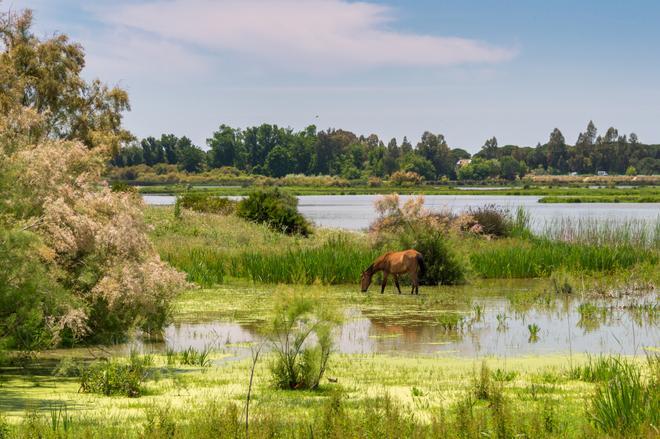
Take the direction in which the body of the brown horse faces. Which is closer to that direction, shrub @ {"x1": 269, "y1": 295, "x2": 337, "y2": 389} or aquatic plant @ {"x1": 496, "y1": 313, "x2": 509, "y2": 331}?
the shrub

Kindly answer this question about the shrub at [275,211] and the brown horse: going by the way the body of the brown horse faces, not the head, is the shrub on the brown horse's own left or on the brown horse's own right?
on the brown horse's own right

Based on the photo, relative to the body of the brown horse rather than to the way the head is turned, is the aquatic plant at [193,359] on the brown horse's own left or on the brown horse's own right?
on the brown horse's own left

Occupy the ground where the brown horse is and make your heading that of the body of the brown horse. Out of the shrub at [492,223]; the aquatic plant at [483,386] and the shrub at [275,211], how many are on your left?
1

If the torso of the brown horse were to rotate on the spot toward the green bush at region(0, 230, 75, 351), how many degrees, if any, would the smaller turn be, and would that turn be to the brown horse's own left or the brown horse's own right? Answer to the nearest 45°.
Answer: approximately 45° to the brown horse's own left

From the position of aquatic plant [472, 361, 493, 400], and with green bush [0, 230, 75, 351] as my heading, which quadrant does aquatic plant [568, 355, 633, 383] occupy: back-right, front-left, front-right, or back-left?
back-right

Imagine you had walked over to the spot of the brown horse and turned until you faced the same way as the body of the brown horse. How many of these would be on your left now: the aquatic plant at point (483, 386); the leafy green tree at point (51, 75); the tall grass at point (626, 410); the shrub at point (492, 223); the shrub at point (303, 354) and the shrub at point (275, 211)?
3

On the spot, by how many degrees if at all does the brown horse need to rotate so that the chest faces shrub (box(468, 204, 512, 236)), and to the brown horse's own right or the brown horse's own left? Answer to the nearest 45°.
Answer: approximately 90° to the brown horse's own right

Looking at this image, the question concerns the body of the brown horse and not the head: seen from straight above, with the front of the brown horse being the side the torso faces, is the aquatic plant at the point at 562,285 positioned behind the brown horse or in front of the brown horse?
behind

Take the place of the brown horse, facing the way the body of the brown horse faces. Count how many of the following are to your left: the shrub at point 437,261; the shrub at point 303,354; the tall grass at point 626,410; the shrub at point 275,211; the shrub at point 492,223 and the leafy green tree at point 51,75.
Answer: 2

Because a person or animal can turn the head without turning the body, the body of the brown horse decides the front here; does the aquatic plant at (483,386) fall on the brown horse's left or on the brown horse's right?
on the brown horse's left

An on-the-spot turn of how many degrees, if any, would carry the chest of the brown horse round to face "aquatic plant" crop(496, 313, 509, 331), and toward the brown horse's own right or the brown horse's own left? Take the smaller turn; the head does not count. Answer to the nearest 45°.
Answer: approximately 135° to the brown horse's own left

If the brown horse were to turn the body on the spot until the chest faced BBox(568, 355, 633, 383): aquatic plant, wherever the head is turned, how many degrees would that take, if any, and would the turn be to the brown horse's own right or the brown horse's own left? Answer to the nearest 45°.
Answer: approximately 90° to the brown horse's own left

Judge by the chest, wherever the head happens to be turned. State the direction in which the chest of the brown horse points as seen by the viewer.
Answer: to the viewer's left

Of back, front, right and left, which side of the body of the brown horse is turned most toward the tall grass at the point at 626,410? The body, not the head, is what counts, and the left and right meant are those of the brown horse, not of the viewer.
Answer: left
